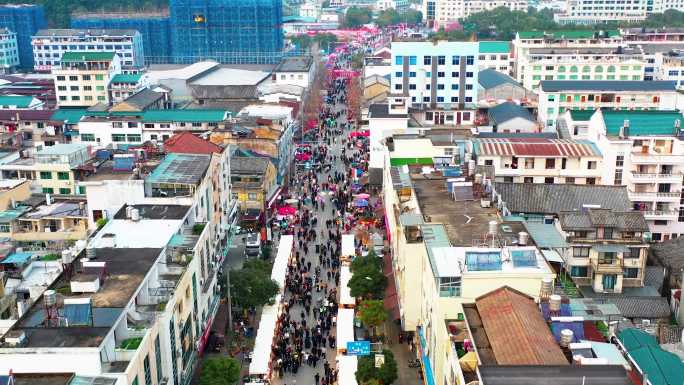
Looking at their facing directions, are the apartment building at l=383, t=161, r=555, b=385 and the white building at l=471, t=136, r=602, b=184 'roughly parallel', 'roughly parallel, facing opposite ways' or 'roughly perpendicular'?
roughly perpendicular

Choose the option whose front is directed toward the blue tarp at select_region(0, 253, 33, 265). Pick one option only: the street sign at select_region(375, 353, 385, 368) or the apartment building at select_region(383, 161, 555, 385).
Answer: the apartment building

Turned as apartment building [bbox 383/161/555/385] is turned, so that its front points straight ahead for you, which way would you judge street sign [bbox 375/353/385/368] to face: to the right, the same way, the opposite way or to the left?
to the left

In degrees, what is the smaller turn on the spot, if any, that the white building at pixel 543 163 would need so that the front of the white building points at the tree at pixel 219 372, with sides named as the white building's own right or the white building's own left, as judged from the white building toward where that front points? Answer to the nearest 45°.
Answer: approximately 45° to the white building's own right

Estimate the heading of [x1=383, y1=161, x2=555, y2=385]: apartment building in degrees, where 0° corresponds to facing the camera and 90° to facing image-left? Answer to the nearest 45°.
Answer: approximately 90°

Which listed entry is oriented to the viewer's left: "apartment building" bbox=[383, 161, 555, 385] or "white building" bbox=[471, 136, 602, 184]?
the apartment building

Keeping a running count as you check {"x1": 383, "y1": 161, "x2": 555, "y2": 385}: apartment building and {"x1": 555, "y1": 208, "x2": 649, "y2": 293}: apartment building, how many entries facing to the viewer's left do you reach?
1

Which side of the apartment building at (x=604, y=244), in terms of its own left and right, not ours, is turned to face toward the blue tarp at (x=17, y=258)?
right

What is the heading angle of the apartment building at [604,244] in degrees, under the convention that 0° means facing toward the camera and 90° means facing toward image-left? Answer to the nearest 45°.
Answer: approximately 0°
